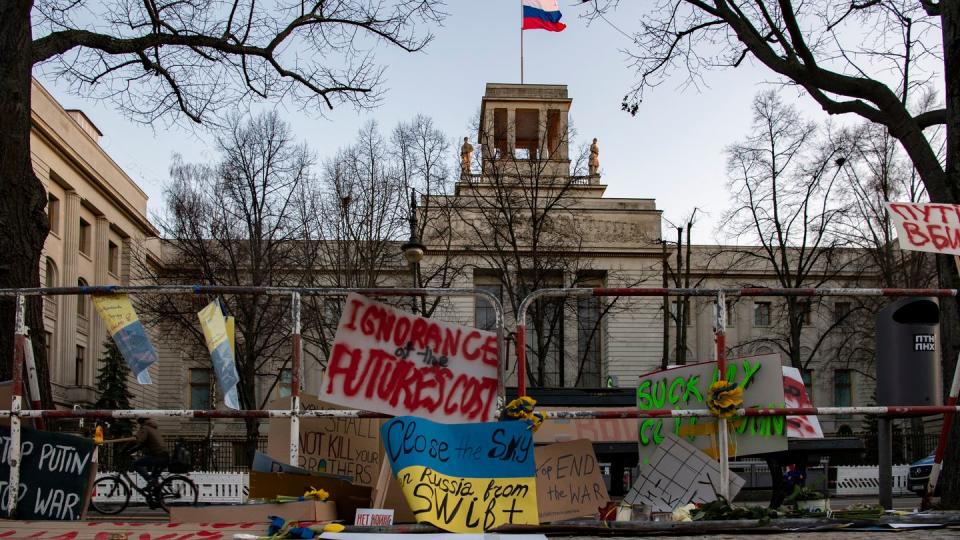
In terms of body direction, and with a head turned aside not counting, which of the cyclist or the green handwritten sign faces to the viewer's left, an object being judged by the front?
the cyclist

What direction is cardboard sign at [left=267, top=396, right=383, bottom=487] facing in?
toward the camera

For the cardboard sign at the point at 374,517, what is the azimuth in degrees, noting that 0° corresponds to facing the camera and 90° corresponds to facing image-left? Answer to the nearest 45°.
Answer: approximately 0°

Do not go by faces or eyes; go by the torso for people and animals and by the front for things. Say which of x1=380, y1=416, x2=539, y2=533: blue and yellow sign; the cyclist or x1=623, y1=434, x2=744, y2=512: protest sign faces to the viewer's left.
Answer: the cyclist

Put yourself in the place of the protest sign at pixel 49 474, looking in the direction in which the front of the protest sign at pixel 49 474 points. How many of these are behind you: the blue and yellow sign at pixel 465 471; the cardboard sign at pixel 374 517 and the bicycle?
1

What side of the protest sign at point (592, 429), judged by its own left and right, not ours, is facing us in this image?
front

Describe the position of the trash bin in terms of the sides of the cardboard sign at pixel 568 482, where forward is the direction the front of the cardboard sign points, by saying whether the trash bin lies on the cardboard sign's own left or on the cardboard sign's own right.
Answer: on the cardboard sign's own left

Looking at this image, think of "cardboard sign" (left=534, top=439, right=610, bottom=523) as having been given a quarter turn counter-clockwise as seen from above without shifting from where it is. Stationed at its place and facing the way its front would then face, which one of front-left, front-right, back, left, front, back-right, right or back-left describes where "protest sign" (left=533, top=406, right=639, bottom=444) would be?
left

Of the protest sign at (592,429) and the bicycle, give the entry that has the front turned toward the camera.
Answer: the protest sign

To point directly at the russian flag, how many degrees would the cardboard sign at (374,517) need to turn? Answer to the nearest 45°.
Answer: approximately 180°

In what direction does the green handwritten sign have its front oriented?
toward the camera

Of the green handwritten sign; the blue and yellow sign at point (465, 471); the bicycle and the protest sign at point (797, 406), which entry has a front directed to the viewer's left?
the bicycle

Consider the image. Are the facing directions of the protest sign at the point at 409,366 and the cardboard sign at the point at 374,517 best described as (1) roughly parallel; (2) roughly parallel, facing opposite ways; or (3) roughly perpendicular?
roughly parallel

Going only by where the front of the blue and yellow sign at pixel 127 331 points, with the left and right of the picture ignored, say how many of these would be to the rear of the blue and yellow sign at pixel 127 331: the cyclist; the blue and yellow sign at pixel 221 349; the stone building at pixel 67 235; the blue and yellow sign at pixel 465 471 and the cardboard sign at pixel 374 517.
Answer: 2
